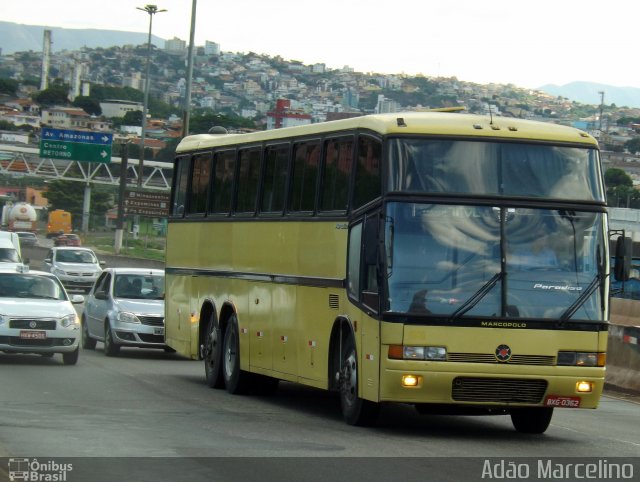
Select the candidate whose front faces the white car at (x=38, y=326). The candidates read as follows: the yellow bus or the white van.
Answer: the white van

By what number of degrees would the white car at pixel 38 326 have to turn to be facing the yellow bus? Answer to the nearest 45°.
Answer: approximately 45° to its left

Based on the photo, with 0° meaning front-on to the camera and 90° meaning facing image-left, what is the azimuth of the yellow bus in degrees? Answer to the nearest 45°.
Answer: approximately 315°

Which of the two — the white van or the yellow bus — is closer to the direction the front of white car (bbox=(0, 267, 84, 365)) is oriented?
the yellow bus

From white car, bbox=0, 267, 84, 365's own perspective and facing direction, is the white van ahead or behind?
behind

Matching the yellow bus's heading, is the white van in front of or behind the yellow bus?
behind

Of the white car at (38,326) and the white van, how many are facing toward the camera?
2

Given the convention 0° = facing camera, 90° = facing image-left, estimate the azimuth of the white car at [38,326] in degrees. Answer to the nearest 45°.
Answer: approximately 0°

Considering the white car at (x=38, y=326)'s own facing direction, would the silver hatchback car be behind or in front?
behind
